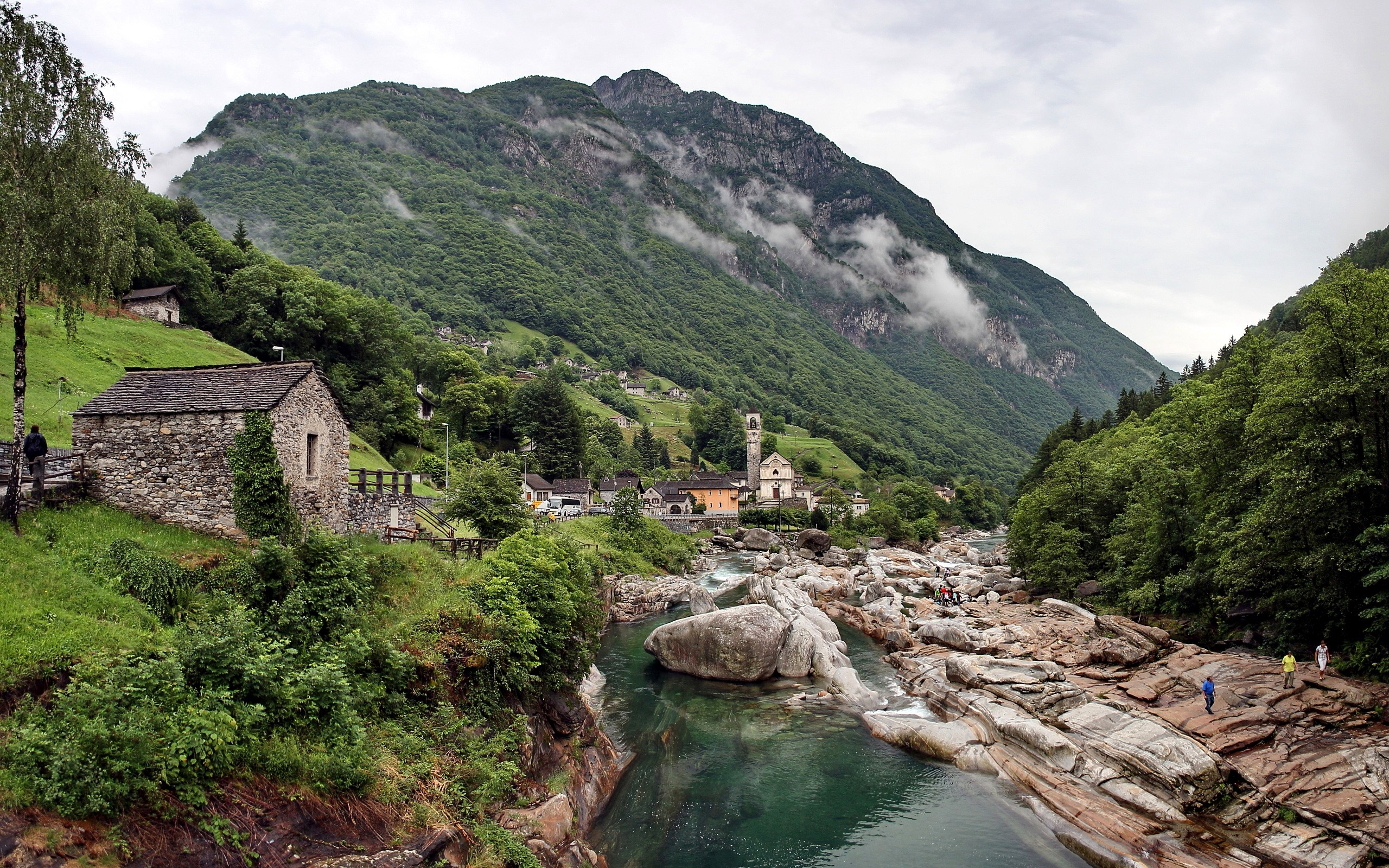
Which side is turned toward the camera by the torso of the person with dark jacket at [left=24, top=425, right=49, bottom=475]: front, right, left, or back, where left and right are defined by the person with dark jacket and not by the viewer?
back

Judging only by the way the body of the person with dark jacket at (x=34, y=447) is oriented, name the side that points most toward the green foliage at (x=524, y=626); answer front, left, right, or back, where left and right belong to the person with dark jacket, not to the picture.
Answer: right

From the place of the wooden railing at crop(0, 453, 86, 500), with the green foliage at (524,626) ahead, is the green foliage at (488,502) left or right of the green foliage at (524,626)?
left

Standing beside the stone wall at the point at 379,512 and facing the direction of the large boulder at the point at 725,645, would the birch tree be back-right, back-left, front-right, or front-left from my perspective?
back-right
